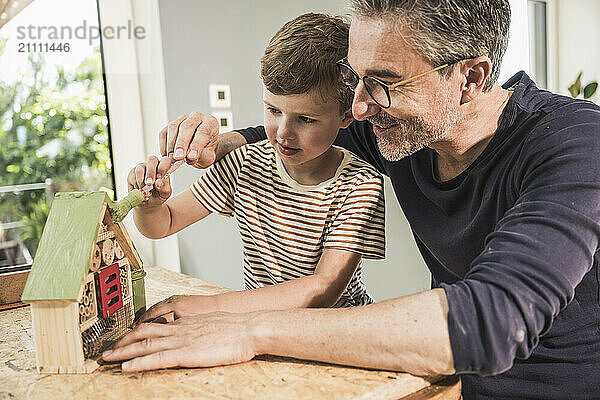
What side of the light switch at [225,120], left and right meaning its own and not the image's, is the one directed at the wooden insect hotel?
front

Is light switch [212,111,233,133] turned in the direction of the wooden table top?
yes

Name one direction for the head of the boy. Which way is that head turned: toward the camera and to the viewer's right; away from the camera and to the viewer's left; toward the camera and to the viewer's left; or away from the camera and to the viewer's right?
toward the camera and to the viewer's left

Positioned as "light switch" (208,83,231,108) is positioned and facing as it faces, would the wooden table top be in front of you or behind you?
in front

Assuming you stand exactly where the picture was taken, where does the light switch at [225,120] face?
facing the viewer

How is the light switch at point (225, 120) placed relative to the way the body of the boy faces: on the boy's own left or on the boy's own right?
on the boy's own right

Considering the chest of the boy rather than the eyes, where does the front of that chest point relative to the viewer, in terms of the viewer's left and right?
facing the viewer and to the left of the viewer

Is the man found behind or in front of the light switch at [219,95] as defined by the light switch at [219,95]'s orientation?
in front

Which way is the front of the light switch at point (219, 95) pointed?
toward the camera

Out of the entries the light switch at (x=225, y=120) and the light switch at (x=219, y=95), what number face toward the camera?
2

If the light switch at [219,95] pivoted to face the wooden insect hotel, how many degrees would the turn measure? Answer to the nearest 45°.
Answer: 0° — it already faces it
